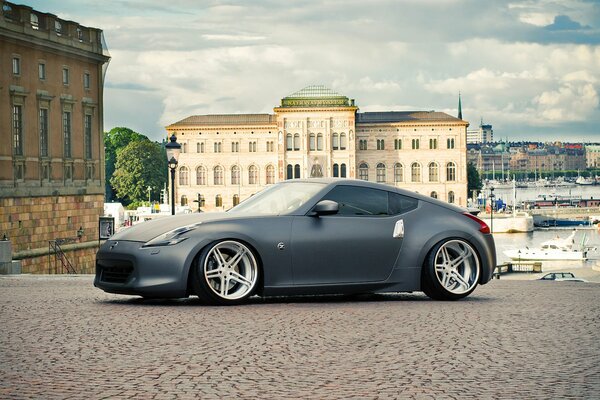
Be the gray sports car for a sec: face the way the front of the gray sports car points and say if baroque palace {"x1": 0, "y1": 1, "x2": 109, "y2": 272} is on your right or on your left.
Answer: on your right

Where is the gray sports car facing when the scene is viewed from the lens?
facing to the left of the viewer

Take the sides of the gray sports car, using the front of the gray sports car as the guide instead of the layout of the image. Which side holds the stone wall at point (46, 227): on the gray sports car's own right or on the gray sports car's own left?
on the gray sports car's own right

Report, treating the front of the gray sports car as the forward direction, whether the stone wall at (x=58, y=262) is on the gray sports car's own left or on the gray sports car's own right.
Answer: on the gray sports car's own right
